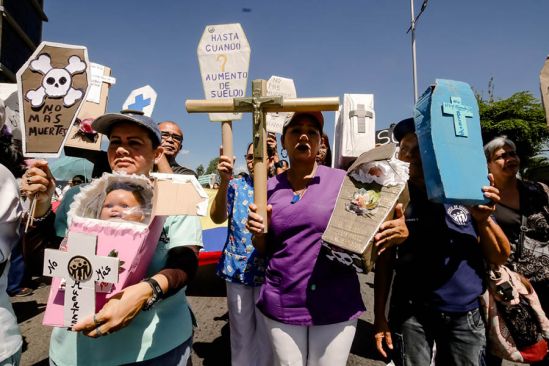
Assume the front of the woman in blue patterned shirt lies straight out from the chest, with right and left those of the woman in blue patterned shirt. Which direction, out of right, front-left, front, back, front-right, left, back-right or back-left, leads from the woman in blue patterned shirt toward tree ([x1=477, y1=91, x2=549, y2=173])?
back-left

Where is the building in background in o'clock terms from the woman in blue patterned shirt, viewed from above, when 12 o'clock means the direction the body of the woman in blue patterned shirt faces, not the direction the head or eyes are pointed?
The building in background is roughly at 5 o'clock from the woman in blue patterned shirt.

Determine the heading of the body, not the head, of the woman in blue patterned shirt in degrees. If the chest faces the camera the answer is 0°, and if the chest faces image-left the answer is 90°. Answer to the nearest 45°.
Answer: approximately 0°

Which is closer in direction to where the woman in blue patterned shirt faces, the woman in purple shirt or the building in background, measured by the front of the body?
the woman in purple shirt

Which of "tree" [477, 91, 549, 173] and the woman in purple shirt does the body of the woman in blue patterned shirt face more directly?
the woman in purple shirt

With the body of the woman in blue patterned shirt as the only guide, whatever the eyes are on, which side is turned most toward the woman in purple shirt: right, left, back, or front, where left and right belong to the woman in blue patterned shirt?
front
